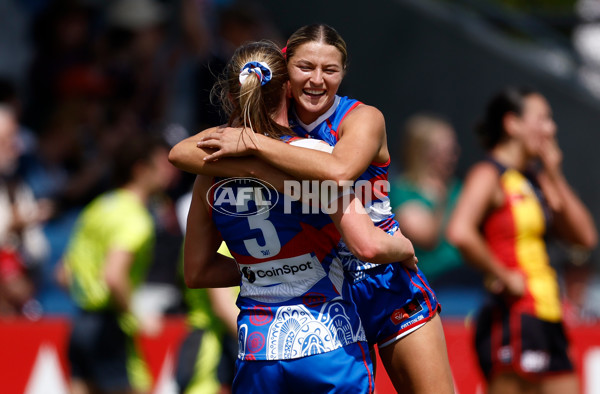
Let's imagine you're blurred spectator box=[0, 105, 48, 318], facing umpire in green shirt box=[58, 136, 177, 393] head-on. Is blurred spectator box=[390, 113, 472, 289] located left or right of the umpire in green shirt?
left

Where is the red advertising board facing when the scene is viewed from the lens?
facing the viewer

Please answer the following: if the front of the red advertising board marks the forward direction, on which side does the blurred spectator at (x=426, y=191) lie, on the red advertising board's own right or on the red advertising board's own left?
on the red advertising board's own left
